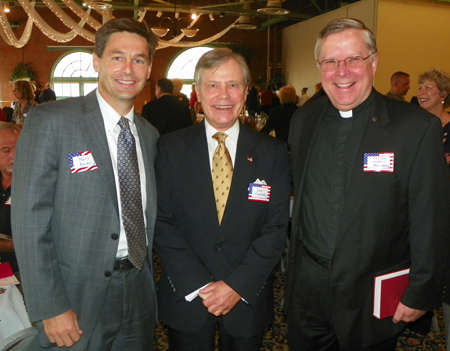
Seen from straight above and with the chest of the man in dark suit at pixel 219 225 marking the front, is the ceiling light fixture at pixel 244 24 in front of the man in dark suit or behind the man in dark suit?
behind

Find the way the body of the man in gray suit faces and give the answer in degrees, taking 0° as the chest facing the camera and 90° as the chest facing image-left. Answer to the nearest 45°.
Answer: approximately 315°

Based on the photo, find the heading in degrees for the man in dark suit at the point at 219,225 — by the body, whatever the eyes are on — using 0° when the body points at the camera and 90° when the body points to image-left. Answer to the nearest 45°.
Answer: approximately 0°

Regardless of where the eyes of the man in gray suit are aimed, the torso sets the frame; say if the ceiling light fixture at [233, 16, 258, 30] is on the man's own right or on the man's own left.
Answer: on the man's own left

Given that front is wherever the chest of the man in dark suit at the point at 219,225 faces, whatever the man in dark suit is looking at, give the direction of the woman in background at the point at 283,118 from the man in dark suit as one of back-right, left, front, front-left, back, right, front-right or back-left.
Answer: back

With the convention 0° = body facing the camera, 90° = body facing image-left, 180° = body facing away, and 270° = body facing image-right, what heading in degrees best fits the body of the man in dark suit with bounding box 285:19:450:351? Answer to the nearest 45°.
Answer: approximately 45°
